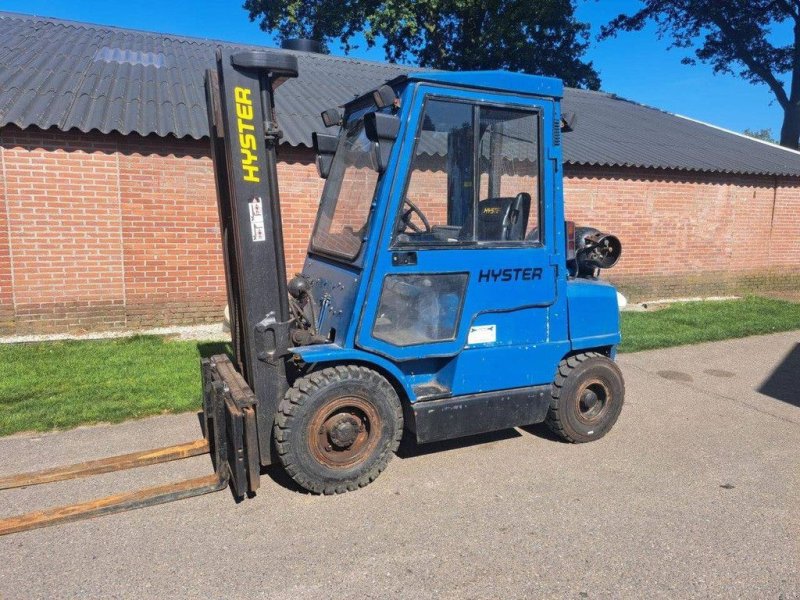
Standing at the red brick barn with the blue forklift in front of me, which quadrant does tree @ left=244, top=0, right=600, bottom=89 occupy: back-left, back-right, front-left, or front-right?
back-left

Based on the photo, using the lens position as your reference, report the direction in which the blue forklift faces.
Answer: facing the viewer and to the left of the viewer

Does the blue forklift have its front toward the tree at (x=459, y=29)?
no

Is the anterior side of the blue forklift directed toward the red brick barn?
no
